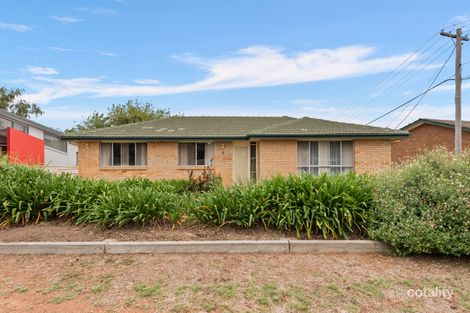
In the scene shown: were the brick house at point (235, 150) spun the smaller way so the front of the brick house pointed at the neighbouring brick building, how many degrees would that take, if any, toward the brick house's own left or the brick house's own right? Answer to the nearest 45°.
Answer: approximately 135° to the brick house's own left

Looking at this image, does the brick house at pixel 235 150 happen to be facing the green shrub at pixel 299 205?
yes

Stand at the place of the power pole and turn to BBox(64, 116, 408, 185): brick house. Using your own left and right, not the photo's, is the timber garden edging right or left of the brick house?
left

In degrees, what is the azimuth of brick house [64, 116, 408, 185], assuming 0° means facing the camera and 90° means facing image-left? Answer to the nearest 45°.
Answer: approximately 0°

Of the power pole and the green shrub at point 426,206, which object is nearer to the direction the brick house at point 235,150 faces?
the green shrub

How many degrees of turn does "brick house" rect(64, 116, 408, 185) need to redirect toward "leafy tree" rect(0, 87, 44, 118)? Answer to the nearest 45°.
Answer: approximately 135° to its right

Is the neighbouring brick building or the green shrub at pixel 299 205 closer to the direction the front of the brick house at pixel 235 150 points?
the green shrub

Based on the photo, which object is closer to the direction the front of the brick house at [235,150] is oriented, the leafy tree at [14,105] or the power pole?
the power pole

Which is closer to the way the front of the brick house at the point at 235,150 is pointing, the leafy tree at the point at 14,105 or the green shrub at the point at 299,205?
the green shrub

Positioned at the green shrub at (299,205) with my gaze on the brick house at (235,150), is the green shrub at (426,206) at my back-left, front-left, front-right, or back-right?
back-right

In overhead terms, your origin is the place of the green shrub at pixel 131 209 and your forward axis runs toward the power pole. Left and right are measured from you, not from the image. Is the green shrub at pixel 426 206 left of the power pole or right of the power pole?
right

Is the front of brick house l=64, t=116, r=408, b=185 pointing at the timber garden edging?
yes

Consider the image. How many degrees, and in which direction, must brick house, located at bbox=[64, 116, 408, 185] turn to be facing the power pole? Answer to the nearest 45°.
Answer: approximately 90° to its left

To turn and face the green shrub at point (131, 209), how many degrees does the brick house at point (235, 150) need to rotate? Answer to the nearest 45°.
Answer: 0° — it already faces it
